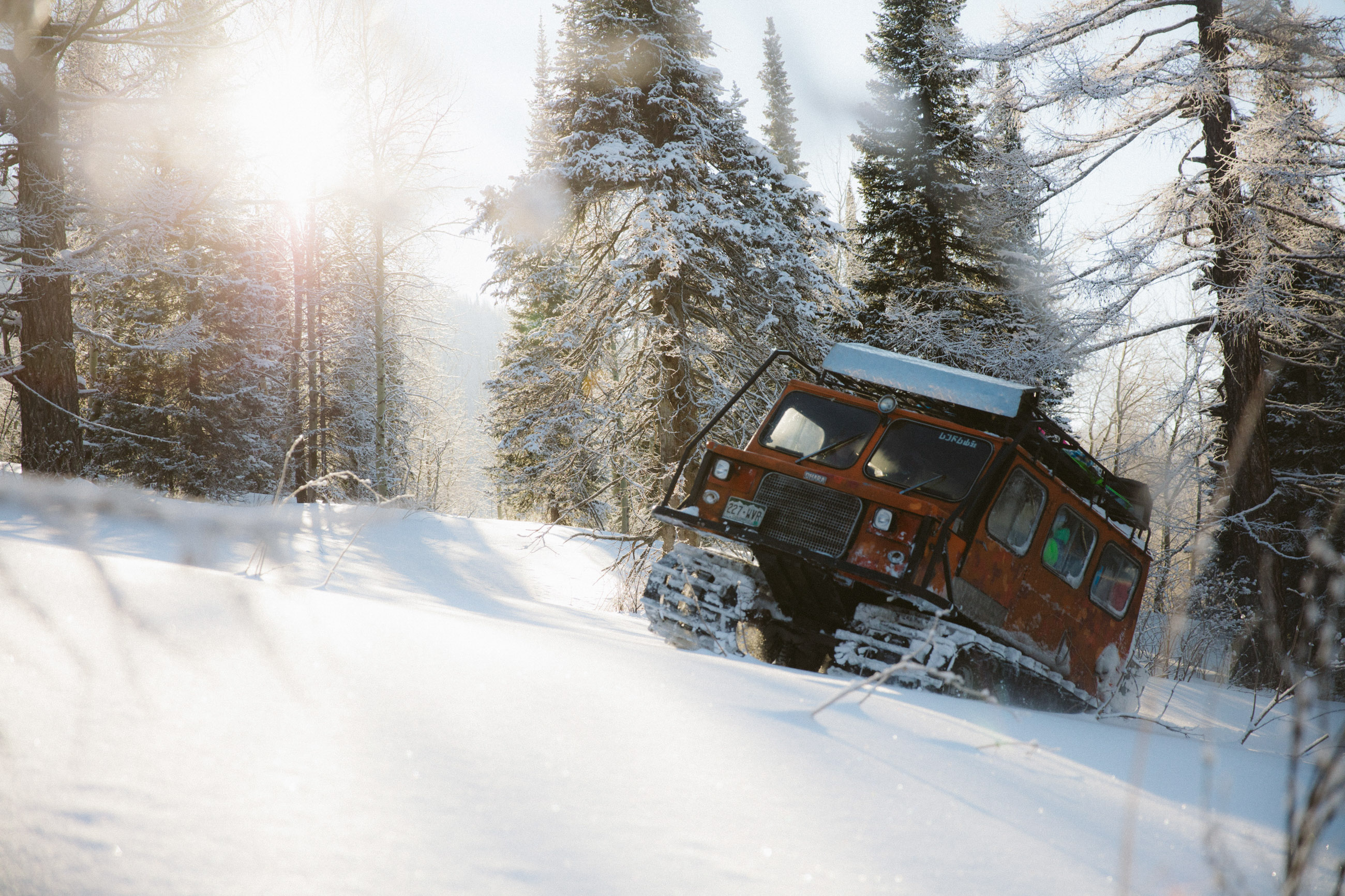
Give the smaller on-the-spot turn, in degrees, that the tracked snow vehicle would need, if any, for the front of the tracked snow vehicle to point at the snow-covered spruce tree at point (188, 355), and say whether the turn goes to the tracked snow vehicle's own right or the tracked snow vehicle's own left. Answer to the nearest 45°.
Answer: approximately 90° to the tracked snow vehicle's own right

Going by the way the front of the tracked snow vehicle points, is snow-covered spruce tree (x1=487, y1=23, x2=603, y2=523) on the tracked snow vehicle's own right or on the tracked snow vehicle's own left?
on the tracked snow vehicle's own right

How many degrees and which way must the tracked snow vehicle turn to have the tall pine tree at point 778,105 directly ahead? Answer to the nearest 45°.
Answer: approximately 135° to its right

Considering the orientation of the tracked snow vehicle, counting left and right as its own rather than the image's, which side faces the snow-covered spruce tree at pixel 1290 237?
back

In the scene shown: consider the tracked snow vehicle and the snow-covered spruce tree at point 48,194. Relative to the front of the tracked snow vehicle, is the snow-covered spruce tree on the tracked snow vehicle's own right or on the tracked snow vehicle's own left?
on the tracked snow vehicle's own right

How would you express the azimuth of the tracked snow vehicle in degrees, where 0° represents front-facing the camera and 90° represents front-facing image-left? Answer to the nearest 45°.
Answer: approximately 45°

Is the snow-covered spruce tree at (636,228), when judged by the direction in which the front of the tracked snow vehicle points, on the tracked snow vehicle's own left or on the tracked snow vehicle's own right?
on the tracked snow vehicle's own right

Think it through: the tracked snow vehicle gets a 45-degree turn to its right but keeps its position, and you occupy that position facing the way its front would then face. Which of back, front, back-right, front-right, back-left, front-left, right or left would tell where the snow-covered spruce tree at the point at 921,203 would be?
right
